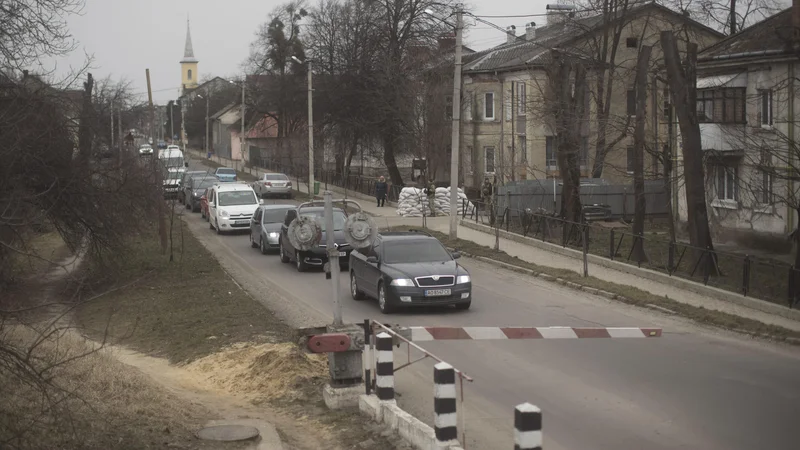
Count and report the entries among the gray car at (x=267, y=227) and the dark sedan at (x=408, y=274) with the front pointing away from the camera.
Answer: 0

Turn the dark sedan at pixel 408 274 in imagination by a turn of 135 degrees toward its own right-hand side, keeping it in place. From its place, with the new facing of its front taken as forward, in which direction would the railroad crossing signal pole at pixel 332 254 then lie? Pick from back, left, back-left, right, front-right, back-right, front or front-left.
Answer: left

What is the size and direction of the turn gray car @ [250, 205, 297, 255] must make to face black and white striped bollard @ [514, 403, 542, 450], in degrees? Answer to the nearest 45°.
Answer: approximately 45° to its right

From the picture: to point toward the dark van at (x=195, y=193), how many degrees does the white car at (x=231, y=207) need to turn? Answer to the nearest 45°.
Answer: approximately 135° to its left

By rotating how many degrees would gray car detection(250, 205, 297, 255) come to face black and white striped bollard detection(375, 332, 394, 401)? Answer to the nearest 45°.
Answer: approximately 45° to its right

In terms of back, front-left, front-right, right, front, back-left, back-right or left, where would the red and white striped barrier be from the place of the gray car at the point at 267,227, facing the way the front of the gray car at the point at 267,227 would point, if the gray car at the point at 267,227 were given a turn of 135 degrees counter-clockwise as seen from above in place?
back

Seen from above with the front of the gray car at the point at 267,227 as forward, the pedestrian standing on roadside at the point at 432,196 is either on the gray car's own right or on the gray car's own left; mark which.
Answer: on the gray car's own left

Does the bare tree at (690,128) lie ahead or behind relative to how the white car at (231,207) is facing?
ahead

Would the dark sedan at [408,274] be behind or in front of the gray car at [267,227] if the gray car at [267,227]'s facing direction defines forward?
in front

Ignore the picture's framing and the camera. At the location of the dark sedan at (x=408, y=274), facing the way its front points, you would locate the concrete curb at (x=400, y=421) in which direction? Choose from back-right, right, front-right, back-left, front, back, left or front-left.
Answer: front-right

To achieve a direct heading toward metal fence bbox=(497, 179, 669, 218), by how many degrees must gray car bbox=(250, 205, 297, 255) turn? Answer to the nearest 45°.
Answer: approximately 90° to its left

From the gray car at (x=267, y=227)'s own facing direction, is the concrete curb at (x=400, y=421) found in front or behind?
in front

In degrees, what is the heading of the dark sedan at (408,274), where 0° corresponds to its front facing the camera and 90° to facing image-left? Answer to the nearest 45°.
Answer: approximately 315°

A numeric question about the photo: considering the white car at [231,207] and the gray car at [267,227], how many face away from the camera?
0

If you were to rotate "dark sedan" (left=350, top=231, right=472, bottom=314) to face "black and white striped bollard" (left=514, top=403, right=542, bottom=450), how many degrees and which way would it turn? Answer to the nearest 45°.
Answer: approximately 45° to its right

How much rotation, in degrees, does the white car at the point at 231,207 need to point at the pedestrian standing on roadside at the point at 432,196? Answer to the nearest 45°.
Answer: approximately 45° to its left
